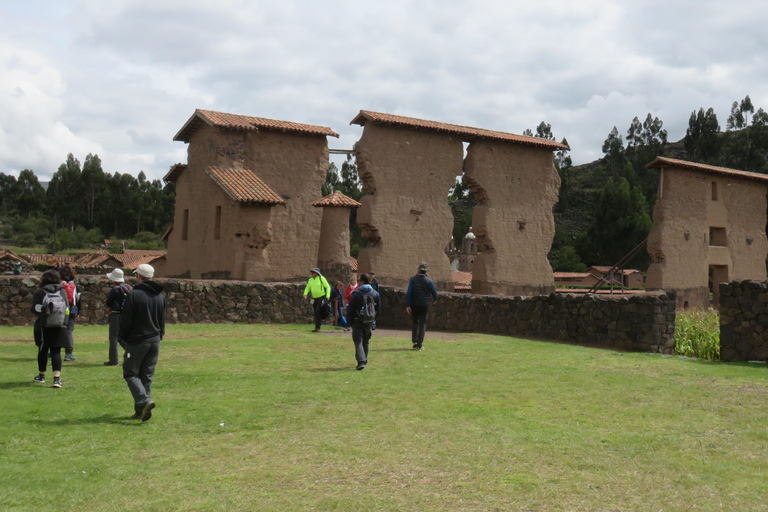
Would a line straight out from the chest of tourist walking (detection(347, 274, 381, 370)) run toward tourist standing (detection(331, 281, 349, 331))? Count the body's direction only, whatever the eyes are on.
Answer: yes

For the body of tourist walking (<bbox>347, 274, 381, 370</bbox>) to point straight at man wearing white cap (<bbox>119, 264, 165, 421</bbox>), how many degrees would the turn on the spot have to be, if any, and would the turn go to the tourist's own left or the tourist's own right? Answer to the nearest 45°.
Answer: approximately 135° to the tourist's own left

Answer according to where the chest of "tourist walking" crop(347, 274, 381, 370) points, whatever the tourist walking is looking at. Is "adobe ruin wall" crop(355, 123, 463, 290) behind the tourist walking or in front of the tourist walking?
in front

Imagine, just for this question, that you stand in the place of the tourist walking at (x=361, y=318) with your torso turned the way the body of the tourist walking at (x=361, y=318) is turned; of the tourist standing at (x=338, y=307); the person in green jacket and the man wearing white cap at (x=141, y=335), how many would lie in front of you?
2

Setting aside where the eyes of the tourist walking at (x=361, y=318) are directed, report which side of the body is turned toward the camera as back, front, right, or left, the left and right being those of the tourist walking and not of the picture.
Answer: back

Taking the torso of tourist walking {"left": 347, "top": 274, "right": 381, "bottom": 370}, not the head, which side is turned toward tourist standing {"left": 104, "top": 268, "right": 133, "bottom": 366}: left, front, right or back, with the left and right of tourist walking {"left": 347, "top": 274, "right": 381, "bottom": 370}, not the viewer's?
left

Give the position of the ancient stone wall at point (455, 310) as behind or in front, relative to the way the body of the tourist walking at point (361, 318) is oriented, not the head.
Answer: in front

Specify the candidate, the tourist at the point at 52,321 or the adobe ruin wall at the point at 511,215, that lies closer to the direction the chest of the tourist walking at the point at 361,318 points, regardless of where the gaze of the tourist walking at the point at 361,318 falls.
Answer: the adobe ruin wall

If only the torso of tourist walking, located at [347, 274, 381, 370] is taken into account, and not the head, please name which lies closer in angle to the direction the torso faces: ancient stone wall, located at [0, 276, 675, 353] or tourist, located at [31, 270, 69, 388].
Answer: the ancient stone wall

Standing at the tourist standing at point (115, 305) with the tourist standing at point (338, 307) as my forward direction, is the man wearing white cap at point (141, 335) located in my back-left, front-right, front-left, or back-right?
back-right

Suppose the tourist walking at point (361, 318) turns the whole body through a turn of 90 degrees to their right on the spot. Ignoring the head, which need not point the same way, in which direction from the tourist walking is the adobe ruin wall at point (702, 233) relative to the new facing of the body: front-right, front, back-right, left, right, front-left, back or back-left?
front-left

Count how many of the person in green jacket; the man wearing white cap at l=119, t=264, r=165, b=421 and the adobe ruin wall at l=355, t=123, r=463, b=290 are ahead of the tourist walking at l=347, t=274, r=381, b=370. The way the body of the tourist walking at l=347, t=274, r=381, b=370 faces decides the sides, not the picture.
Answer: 2

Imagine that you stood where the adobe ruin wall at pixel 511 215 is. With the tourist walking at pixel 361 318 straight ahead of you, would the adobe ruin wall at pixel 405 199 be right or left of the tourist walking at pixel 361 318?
right

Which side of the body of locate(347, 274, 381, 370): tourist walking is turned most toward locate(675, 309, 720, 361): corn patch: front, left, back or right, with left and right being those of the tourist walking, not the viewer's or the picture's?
right

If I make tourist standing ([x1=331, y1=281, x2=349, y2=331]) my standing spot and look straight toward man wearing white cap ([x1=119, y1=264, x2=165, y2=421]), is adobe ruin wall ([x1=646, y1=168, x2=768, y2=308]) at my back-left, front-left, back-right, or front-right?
back-left

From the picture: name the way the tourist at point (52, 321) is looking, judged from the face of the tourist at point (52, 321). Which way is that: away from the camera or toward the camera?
away from the camera
